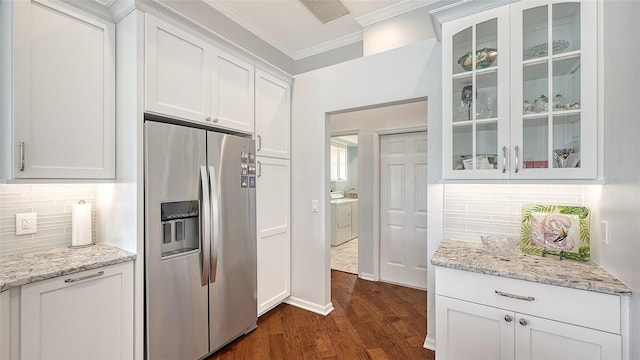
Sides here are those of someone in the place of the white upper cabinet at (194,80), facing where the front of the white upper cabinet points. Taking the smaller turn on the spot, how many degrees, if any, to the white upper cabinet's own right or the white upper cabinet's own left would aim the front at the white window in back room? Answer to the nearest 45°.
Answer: approximately 90° to the white upper cabinet's own left

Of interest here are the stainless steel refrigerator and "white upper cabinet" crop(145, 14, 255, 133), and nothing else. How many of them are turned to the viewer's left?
0

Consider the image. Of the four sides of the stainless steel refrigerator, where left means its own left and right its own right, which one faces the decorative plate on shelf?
front

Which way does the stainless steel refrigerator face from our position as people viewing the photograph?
facing the viewer and to the right of the viewer

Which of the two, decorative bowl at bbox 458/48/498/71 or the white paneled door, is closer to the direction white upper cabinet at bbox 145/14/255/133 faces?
the decorative bowl

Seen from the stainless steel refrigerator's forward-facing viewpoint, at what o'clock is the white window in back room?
The white window in back room is roughly at 9 o'clock from the stainless steel refrigerator.

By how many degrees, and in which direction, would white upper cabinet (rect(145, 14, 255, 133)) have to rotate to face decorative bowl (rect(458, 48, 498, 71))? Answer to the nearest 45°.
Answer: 0° — it already faces it

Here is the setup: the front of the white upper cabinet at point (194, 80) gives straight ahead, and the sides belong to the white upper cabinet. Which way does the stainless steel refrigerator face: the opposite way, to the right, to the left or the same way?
the same way
